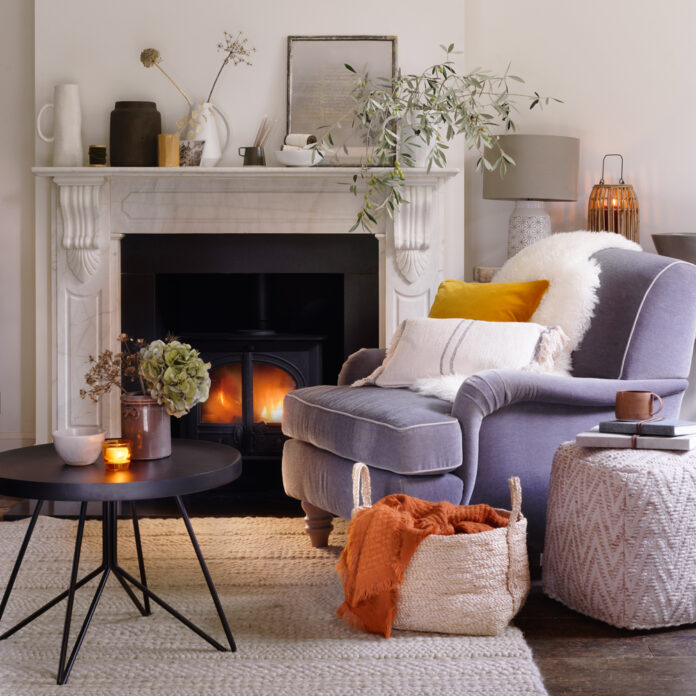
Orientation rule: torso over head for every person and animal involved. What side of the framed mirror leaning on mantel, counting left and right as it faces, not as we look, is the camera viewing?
front

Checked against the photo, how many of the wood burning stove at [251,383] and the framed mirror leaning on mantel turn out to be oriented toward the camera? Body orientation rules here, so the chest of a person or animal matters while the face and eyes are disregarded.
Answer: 2

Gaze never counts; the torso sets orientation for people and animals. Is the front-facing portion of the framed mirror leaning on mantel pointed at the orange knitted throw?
yes

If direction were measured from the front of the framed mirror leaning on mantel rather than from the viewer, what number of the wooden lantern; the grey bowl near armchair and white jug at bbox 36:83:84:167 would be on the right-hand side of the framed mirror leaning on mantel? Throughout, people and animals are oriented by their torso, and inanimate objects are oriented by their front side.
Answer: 1

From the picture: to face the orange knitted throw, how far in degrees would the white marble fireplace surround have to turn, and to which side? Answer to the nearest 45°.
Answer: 0° — it already faces it

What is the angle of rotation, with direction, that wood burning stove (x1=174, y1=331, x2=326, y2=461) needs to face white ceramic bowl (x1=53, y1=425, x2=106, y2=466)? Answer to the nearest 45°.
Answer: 0° — it already faces it

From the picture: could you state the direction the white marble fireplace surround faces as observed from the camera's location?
facing the viewer

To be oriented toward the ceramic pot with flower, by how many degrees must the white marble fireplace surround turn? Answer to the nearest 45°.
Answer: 0° — it already faces it

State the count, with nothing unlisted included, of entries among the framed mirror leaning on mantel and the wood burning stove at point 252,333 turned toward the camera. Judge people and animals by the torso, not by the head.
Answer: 2

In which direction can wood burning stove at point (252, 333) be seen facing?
toward the camera
